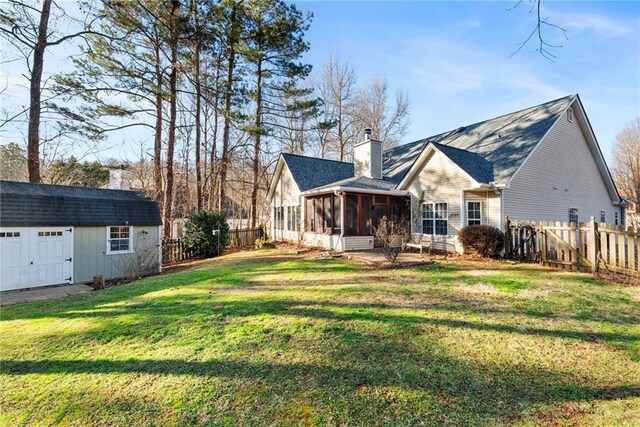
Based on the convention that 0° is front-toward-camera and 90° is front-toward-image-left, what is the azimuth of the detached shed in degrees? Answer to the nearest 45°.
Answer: approximately 315°

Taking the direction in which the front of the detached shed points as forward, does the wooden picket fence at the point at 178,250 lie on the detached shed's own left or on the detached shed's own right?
on the detached shed's own left

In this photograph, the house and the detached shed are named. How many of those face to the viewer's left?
0

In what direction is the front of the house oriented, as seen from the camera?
facing away from the viewer and to the right of the viewer
